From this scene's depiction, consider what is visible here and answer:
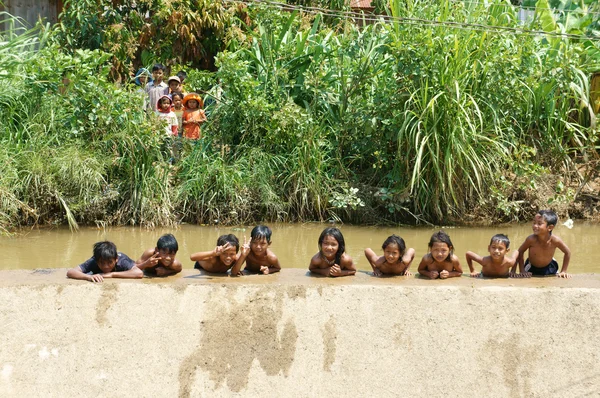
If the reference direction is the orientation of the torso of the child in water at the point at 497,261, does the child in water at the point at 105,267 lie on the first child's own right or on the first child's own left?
on the first child's own right

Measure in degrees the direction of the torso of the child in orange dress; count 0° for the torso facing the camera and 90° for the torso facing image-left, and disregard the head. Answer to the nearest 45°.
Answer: approximately 0°

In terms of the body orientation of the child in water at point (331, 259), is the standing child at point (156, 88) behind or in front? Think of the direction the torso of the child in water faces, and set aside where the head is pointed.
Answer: behind

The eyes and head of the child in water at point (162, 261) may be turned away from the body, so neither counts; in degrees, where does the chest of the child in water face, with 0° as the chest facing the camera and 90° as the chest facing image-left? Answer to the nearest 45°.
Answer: approximately 0°
